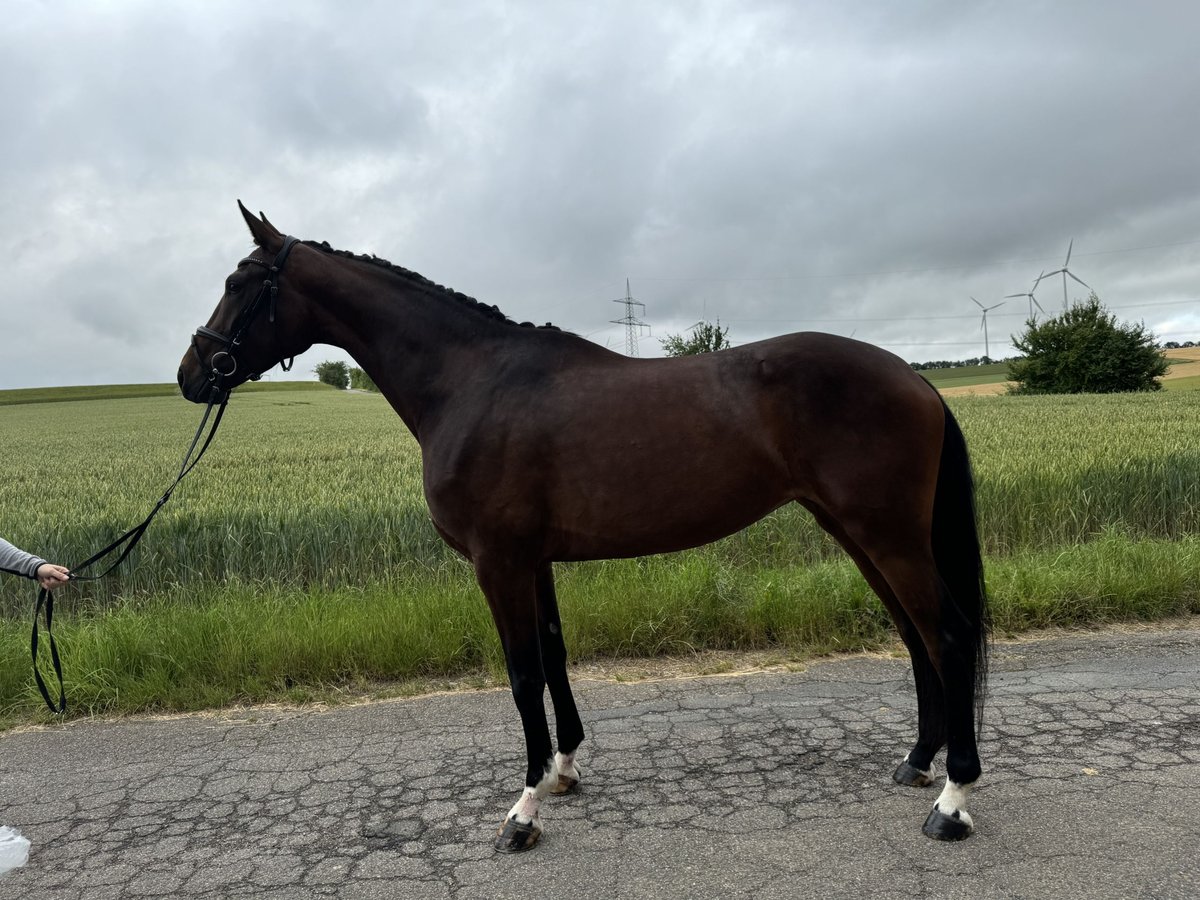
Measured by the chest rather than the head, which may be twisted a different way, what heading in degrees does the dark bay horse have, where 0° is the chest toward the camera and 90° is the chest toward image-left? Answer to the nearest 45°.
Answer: approximately 90°

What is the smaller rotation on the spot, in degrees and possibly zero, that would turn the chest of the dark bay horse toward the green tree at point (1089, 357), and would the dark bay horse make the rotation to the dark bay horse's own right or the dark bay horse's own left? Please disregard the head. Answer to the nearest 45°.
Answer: approximately 135° to the dark bay horse's own right
